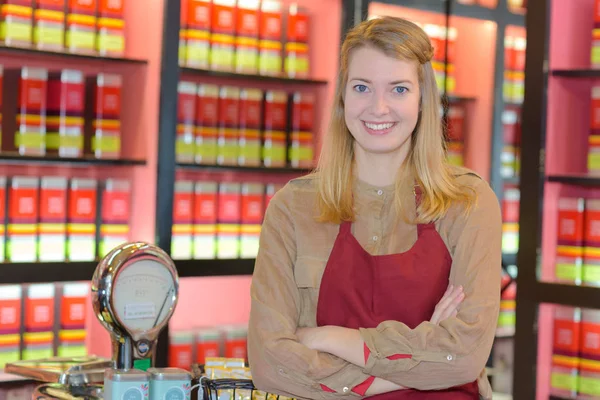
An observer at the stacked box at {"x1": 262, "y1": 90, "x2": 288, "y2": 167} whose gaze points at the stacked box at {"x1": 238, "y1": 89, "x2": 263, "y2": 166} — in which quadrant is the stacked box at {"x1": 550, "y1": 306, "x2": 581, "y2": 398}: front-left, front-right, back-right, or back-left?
back-left

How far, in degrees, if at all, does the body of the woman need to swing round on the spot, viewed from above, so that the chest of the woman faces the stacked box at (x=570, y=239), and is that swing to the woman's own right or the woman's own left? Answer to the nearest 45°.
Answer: approximately 180°

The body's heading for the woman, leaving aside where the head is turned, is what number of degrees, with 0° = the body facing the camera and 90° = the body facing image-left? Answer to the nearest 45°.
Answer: approximately 0°

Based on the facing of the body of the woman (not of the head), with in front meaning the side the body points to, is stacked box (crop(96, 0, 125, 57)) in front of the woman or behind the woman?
behind

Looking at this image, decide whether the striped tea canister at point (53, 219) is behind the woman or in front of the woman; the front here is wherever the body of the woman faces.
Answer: behind

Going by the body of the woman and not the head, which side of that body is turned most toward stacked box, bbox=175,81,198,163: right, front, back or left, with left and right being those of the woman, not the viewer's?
back

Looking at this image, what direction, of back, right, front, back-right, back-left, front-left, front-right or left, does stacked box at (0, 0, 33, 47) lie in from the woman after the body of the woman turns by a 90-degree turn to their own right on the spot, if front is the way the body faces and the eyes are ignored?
front-right

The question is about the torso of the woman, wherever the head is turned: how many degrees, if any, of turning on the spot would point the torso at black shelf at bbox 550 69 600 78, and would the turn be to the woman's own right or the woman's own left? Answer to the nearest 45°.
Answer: approximately 180°

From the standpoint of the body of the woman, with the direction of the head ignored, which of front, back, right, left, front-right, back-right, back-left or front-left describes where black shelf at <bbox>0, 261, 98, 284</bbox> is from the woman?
back-right

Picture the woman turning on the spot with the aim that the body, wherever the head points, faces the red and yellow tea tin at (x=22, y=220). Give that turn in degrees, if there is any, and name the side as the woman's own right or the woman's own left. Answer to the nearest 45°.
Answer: approximately 135° to the woman's own right

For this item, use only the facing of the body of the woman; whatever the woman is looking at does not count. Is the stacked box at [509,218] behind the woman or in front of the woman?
behind

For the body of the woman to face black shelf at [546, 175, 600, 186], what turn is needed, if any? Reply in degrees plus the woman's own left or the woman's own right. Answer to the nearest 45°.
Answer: approximately 180°

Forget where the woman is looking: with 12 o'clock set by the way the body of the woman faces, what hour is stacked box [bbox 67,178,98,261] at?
The stacked box is roughly at 5 o'clock from the woman.

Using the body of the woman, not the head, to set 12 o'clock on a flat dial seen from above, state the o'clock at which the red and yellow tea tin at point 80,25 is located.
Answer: The red and yellow tea tin is roughly at 5 o'clock from the woman.
